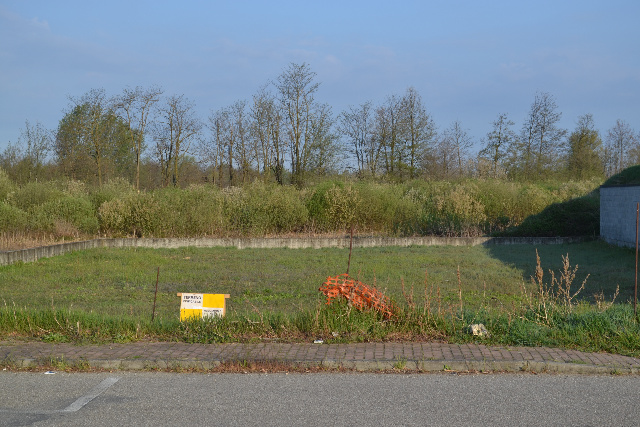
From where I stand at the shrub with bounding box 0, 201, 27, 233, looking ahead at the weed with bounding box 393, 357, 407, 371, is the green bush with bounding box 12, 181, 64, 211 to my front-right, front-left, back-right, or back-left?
back-left

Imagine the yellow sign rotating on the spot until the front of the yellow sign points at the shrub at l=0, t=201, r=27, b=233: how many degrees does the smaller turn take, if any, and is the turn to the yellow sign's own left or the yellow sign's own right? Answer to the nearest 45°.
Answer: approximately 135° to the yellow sign's own right

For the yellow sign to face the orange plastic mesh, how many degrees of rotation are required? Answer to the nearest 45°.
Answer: approximately 90° to its left

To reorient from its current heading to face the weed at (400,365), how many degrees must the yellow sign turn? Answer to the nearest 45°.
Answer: approximately 45° to its left

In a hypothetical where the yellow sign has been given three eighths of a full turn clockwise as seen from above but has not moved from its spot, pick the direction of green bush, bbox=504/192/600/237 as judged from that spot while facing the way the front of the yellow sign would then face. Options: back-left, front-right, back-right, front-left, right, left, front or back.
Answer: right

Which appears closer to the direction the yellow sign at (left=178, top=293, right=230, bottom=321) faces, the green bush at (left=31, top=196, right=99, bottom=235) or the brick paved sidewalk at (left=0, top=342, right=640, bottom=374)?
the brick paved sidewalk

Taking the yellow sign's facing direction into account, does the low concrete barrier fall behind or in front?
behind

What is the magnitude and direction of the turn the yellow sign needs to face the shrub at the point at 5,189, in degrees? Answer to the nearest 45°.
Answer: approximately 135° to its right

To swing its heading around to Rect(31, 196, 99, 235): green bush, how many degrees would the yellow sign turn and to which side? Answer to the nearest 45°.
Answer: approximately 180°

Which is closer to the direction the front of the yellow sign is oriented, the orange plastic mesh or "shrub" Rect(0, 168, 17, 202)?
the orange plastic mesh

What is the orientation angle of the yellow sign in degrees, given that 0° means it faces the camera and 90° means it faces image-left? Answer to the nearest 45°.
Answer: approximately 0°
